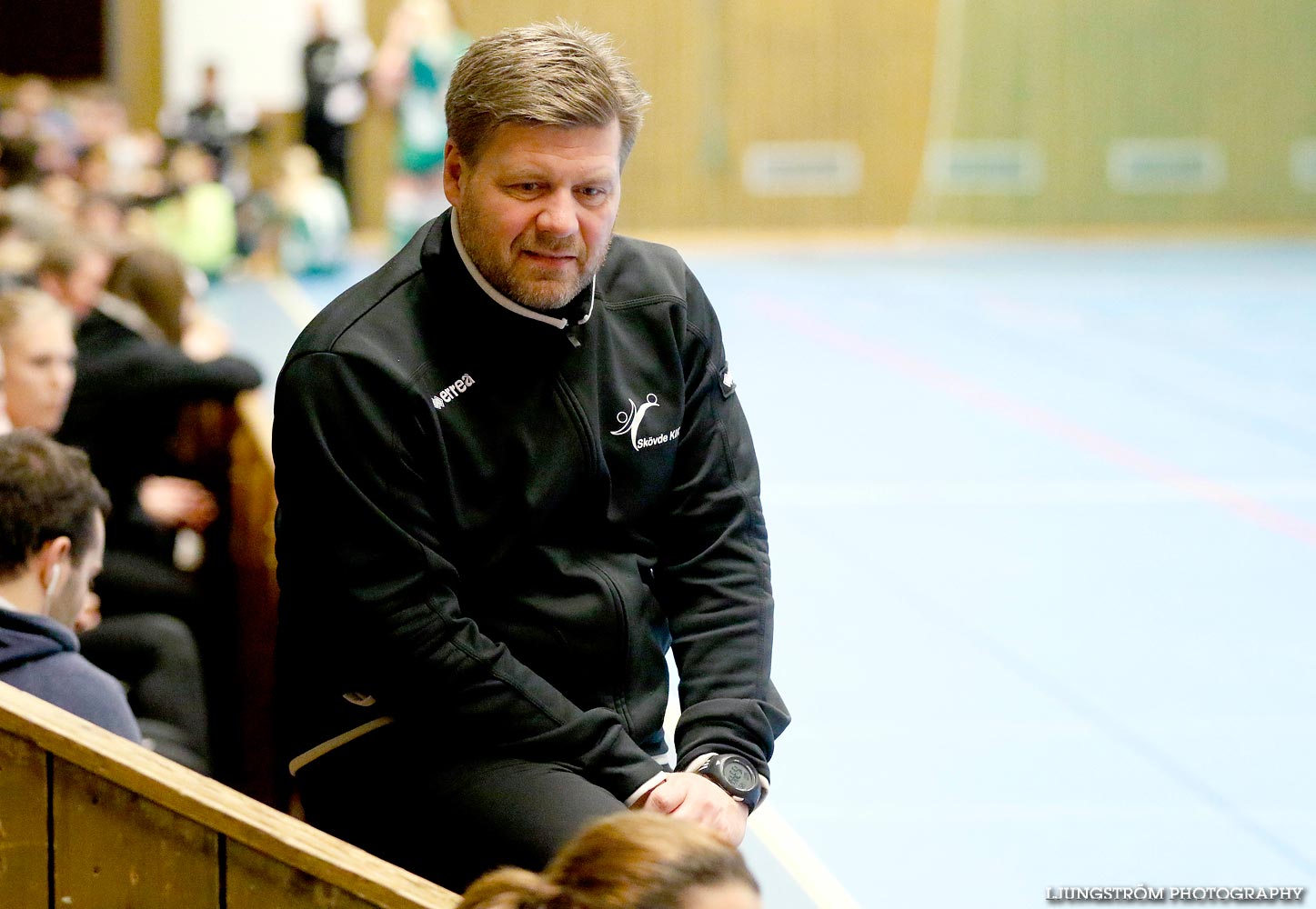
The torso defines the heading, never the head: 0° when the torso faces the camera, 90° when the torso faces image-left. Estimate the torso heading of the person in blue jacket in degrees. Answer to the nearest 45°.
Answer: approximately 225°

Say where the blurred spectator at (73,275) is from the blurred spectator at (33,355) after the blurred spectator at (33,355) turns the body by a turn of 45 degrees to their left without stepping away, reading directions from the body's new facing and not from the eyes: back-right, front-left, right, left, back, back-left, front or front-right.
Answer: left

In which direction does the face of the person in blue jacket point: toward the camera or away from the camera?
away from the camera

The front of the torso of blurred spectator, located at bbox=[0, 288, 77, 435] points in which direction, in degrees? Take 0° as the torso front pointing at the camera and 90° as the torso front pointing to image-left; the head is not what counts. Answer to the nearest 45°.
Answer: approximately 315°

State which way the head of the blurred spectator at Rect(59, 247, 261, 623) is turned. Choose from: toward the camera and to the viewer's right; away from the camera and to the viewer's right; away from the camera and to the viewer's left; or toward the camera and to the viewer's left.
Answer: away from the camera and to the viewer's right

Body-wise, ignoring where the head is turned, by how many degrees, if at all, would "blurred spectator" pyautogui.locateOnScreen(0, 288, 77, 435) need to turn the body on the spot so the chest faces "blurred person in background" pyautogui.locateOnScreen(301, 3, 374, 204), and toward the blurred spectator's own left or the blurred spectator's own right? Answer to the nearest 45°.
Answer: approximately 135° to the blurred spectator's own left

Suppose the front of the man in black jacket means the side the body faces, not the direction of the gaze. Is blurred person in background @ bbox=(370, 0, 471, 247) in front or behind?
behind

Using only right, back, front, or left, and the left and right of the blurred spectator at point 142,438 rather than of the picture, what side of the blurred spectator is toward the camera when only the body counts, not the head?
right

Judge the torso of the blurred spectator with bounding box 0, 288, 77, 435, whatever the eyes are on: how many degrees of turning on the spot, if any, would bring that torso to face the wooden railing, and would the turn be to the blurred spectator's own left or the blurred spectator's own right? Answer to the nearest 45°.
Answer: approximately 45° to the blurred spectator's own right

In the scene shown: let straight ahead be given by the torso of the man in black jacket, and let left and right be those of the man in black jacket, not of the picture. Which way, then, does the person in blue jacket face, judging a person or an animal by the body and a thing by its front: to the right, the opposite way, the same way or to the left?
to the left

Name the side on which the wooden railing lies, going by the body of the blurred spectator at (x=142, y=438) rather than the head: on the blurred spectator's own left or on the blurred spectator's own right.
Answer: on the blurred spectator's own right

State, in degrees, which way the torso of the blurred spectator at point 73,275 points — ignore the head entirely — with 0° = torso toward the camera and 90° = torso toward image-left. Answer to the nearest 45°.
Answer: approximately 315°

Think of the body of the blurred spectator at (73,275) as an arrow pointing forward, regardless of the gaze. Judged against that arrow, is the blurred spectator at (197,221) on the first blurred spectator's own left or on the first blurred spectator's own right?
on the first blurred spectator's own left

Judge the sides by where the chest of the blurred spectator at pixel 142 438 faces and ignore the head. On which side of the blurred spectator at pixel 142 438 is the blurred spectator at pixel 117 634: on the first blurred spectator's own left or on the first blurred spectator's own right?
on the first blurred spectator's own right
